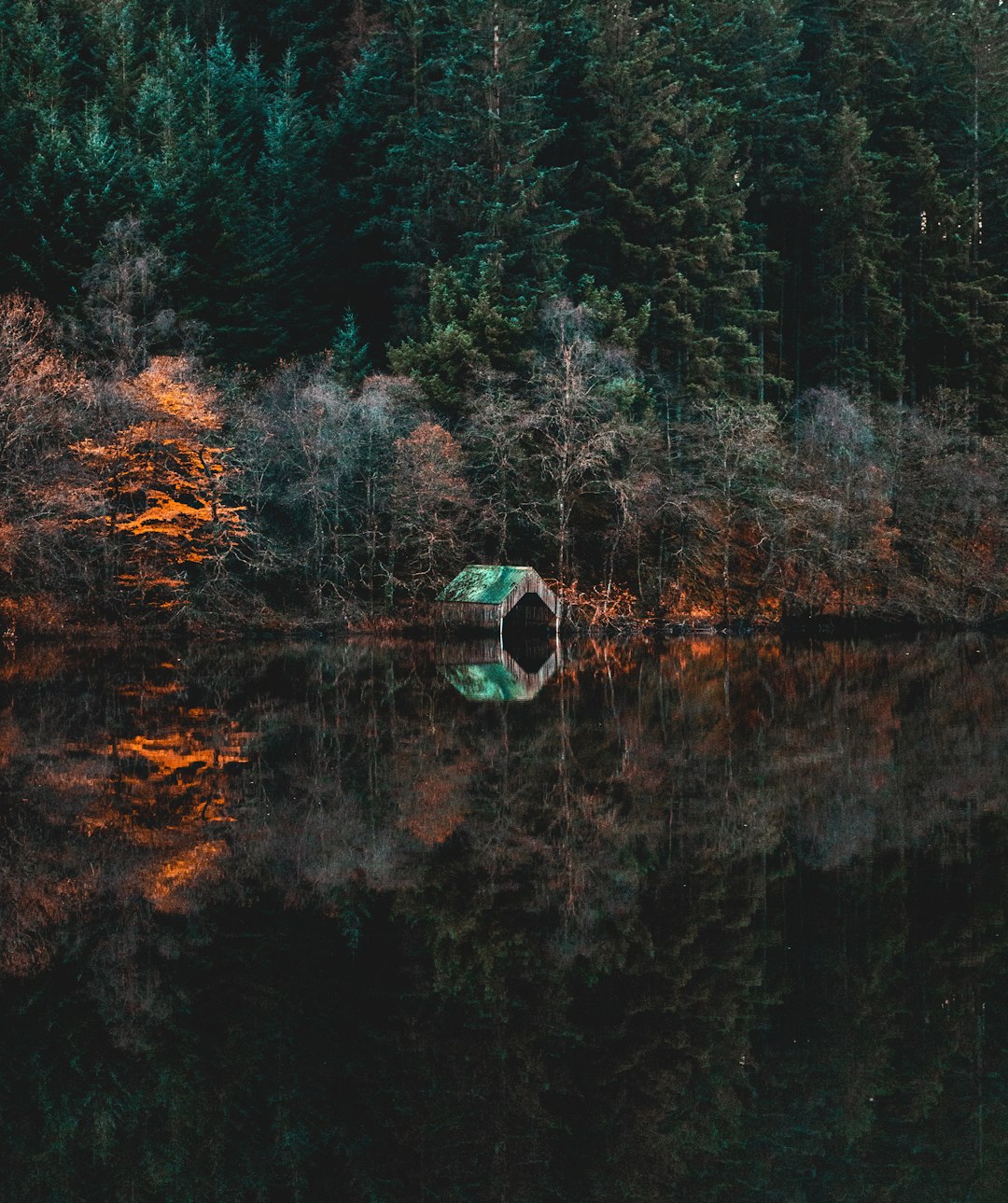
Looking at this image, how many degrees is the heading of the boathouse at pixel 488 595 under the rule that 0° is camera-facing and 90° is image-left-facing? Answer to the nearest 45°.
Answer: approximately 315°

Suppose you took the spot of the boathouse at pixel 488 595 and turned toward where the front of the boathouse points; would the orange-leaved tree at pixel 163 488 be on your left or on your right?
on your right
